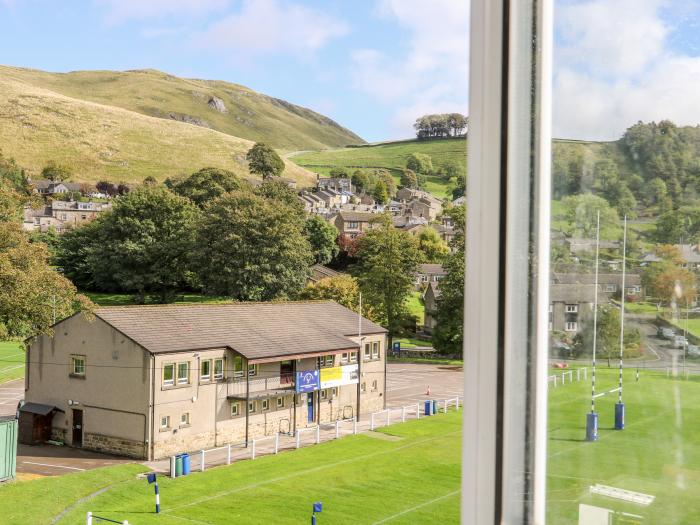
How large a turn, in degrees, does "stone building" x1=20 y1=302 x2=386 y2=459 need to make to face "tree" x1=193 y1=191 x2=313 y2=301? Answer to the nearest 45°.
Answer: approximately 135° to its left

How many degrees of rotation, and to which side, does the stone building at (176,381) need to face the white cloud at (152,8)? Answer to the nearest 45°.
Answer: approximately 135° to its left

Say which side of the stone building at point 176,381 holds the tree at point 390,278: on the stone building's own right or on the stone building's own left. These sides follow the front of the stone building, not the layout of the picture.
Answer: on the stone building's own left

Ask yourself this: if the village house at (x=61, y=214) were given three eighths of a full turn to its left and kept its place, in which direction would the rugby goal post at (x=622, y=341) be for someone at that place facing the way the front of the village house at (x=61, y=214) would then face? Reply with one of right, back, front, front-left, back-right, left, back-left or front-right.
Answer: back-right

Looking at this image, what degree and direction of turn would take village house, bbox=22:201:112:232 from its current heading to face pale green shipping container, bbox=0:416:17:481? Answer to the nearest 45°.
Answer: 0° — it already faces it

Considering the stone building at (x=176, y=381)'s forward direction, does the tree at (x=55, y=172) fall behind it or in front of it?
behind

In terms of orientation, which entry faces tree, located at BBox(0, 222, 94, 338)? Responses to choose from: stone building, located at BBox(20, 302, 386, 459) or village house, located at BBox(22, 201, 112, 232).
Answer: the village house

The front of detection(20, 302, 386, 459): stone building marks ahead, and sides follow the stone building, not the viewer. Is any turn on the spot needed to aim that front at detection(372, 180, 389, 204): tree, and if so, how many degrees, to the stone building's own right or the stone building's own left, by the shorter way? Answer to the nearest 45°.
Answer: approximately 135° to the stone building's own left

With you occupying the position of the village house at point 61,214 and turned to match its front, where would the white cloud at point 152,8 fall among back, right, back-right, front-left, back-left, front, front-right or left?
back

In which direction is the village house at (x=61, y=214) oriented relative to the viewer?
toward the camera

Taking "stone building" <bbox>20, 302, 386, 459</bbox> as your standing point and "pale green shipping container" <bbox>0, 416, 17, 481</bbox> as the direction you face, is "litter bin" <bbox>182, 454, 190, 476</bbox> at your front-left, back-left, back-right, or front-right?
front-left

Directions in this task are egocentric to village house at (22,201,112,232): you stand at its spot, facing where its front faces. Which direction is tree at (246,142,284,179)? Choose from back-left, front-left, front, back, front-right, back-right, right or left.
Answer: back-left

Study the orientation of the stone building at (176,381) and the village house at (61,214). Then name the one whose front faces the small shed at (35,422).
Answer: the village house

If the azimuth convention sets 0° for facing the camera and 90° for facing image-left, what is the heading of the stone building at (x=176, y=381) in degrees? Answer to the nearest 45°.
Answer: approximately 315°

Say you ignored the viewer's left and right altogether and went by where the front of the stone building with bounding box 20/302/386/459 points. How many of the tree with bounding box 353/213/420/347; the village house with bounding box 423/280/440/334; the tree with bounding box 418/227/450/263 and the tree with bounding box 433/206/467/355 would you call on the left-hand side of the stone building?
4

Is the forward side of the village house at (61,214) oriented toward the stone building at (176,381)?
yes

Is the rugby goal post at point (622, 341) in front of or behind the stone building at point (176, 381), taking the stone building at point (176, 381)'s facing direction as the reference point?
in front

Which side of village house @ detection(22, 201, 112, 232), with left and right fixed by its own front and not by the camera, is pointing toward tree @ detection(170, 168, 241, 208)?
left
